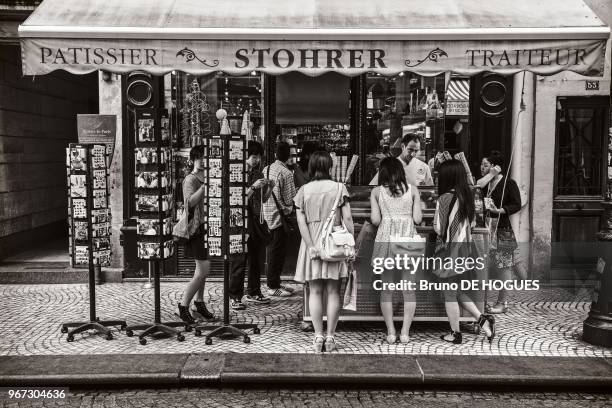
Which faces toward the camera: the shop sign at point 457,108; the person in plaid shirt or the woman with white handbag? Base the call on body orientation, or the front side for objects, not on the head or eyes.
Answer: the shop sign

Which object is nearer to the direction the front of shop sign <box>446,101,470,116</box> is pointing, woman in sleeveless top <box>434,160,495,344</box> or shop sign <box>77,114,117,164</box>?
the woman in sleeveless top

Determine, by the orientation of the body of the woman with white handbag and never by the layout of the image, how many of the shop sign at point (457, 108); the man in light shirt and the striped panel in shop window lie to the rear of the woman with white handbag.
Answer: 0

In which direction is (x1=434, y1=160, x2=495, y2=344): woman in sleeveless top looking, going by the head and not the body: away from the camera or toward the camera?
away from the camera

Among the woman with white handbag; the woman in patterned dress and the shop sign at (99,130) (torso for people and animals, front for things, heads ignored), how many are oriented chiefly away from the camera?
2

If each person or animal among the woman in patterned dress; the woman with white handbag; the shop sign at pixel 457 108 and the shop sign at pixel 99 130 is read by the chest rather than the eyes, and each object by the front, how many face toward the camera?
2

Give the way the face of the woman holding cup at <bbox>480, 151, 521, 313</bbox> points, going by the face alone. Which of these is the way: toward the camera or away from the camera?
toward the camera

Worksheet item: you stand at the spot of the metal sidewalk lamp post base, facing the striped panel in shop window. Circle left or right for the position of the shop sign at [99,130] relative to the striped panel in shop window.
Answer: left

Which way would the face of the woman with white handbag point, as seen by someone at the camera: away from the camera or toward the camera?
away from the camera

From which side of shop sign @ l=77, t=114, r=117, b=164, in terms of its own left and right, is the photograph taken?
front

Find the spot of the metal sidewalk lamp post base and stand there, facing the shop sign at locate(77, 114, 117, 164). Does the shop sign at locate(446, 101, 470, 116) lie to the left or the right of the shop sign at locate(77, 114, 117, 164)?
right

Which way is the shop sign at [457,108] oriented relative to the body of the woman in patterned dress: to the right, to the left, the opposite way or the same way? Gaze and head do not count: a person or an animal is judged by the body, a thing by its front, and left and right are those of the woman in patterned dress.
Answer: the opposite way

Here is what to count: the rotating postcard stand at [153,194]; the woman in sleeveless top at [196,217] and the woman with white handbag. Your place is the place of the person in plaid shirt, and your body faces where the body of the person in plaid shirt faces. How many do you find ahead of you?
0

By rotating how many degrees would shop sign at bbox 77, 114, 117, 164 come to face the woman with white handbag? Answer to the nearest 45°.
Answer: approximately 45° to its left

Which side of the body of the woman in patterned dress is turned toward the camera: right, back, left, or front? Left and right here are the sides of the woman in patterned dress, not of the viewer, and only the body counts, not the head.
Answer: back

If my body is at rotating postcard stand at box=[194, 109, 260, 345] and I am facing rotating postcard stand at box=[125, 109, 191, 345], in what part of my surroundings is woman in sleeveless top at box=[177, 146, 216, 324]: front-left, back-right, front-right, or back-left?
front-right

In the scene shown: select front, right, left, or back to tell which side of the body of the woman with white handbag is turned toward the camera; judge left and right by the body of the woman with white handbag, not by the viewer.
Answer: back

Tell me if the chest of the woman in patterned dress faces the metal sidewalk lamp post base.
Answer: no

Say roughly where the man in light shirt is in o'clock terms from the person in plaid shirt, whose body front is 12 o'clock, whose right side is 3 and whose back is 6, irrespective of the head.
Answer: The man in light shirt is roughly at 1 o'clock from the person in plaid shirt.

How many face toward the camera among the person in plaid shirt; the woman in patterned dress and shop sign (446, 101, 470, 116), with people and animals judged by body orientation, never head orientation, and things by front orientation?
1

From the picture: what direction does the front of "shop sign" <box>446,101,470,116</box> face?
toward the camera

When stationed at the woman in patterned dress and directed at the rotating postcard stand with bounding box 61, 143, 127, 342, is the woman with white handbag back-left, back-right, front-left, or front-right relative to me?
front-left

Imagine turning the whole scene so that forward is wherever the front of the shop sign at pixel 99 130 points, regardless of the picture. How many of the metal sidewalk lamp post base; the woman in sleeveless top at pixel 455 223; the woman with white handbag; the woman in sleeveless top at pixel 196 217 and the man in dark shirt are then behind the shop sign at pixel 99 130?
0
